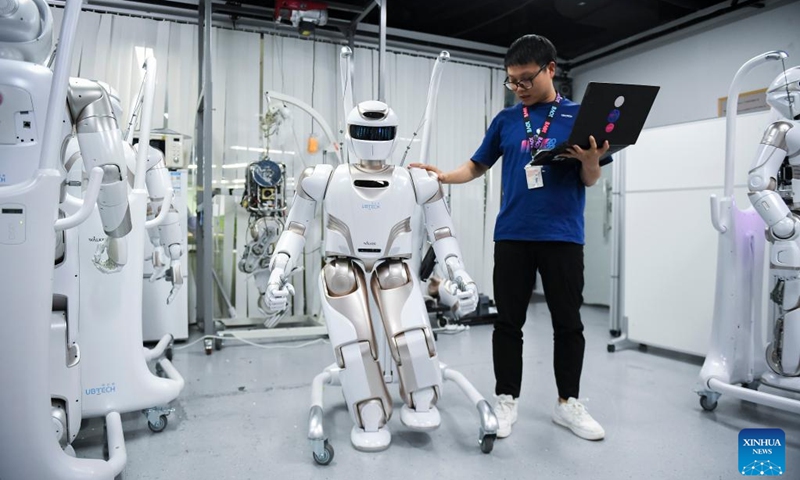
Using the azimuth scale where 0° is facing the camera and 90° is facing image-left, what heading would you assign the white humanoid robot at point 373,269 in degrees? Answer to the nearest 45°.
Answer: approximately 0°

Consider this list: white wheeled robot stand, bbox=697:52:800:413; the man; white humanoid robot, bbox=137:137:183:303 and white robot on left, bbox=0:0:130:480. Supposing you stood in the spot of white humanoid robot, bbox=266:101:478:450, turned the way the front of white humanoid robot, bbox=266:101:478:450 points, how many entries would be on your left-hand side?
2

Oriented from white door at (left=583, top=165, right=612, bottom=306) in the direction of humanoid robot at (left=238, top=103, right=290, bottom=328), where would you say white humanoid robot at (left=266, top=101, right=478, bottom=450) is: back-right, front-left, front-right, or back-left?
front-left

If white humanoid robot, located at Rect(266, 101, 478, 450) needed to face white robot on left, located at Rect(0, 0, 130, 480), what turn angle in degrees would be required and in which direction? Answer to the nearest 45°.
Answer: approximately 45° to its right

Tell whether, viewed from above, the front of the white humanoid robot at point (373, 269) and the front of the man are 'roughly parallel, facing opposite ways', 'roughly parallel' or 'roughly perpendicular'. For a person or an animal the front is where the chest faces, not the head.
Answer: roughly parallel

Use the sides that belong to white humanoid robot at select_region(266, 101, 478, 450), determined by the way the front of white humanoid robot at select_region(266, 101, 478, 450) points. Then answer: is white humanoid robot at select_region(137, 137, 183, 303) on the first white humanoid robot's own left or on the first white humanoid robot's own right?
on the first white humanoid robot's own right

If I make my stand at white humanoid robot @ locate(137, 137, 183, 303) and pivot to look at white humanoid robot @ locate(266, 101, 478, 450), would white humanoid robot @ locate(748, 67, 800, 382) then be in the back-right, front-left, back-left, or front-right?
front-left

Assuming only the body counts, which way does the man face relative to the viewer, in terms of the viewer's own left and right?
facing the viewer

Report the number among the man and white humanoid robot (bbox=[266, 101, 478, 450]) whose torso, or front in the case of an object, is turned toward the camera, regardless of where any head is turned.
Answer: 2

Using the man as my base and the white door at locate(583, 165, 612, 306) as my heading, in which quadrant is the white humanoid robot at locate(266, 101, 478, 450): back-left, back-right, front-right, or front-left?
back-left

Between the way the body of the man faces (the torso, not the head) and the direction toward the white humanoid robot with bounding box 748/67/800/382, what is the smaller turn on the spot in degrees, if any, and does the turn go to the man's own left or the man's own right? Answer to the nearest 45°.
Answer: approximately 90° to the man's own left

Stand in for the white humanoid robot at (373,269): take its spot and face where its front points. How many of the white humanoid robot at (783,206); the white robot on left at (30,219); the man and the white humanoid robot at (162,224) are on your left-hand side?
2

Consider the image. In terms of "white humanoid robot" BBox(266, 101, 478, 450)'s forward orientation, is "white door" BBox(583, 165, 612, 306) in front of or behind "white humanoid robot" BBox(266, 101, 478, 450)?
behind
